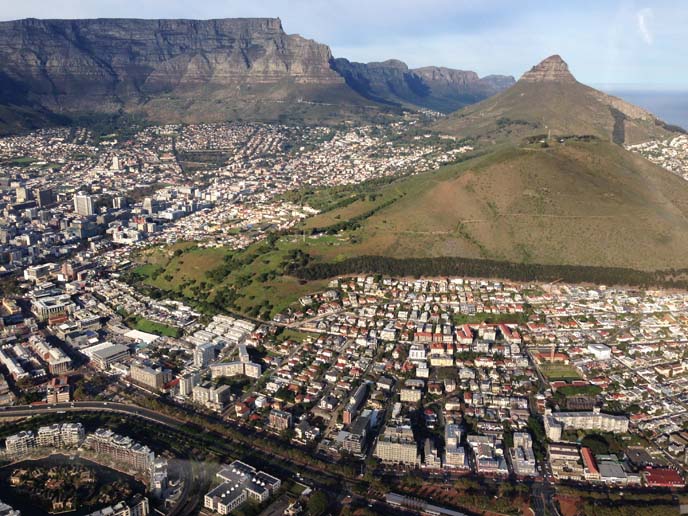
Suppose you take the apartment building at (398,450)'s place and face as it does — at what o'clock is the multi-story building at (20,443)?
The multi-story building is roughly at 3 o'clock from the apartment building.

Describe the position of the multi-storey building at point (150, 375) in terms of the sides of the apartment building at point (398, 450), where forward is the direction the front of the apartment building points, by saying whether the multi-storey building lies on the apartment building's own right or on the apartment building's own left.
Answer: on the apartment building's own right

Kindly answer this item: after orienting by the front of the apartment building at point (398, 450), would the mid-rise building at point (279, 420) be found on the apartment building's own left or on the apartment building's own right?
on the apartment building's own right

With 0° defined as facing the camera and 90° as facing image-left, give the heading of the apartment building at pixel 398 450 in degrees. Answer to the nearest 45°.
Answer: approximately 0°

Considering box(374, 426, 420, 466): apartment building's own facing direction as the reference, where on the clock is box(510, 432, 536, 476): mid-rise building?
The mid-rise building is roughly at 9 o'clock from the apartment building.

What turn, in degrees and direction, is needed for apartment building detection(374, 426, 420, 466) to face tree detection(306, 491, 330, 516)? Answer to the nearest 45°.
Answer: approximately 45° to its right

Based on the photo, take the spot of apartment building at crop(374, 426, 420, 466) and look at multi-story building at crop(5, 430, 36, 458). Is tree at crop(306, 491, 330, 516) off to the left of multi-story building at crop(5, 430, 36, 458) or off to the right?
left

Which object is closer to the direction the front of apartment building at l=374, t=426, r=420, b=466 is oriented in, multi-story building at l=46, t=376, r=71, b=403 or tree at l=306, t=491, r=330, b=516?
the tree

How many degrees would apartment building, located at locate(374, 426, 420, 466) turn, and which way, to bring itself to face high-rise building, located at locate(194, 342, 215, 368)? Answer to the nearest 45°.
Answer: approximately 135° to its right
